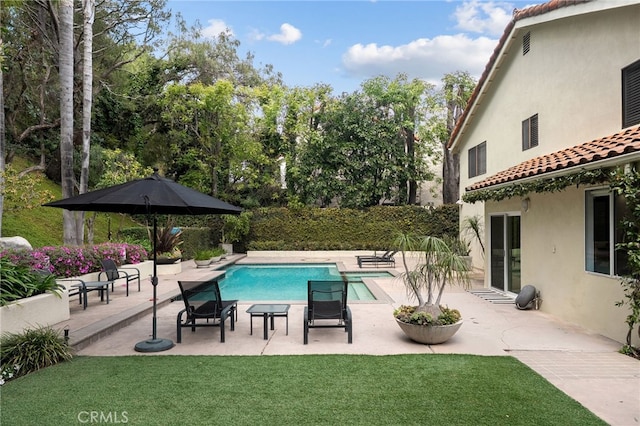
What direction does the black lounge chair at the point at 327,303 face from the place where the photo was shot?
facing away from the viewer

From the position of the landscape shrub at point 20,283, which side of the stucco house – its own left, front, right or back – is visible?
front

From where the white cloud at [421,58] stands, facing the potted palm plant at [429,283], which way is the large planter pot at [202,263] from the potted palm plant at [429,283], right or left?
right

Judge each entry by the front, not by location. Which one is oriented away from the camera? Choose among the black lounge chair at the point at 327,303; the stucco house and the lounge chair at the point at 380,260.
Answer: the black lounge chair

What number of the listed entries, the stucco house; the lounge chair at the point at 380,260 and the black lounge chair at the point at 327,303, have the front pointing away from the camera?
1

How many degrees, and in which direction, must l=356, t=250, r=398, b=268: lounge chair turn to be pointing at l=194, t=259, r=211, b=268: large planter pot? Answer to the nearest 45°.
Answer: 0° — it already faces it

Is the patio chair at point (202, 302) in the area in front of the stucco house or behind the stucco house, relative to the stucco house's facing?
in front

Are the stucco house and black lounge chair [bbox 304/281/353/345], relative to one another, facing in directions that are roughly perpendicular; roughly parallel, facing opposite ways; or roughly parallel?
roughly perpendicular

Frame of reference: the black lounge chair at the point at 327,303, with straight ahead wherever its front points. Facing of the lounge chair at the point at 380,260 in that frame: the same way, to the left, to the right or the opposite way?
to the left

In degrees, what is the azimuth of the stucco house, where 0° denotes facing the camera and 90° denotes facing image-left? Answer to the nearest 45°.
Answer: approximately 45°

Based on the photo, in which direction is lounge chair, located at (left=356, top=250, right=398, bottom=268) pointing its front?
to the viewer's left
